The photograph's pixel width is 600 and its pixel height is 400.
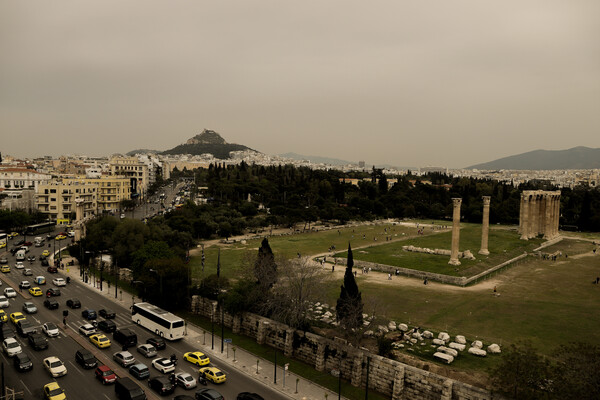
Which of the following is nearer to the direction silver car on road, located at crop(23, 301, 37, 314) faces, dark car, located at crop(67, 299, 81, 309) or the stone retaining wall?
the stone retaining wall

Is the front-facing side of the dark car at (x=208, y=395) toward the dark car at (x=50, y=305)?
yes

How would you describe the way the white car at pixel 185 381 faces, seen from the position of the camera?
facing away from the viewer and to the left of the viewer

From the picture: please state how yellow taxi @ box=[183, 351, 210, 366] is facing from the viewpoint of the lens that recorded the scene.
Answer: facing away from the viewer and to the left of the viewer

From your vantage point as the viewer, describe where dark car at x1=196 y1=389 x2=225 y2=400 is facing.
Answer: facing away from the viewer and to the left of the viewer
